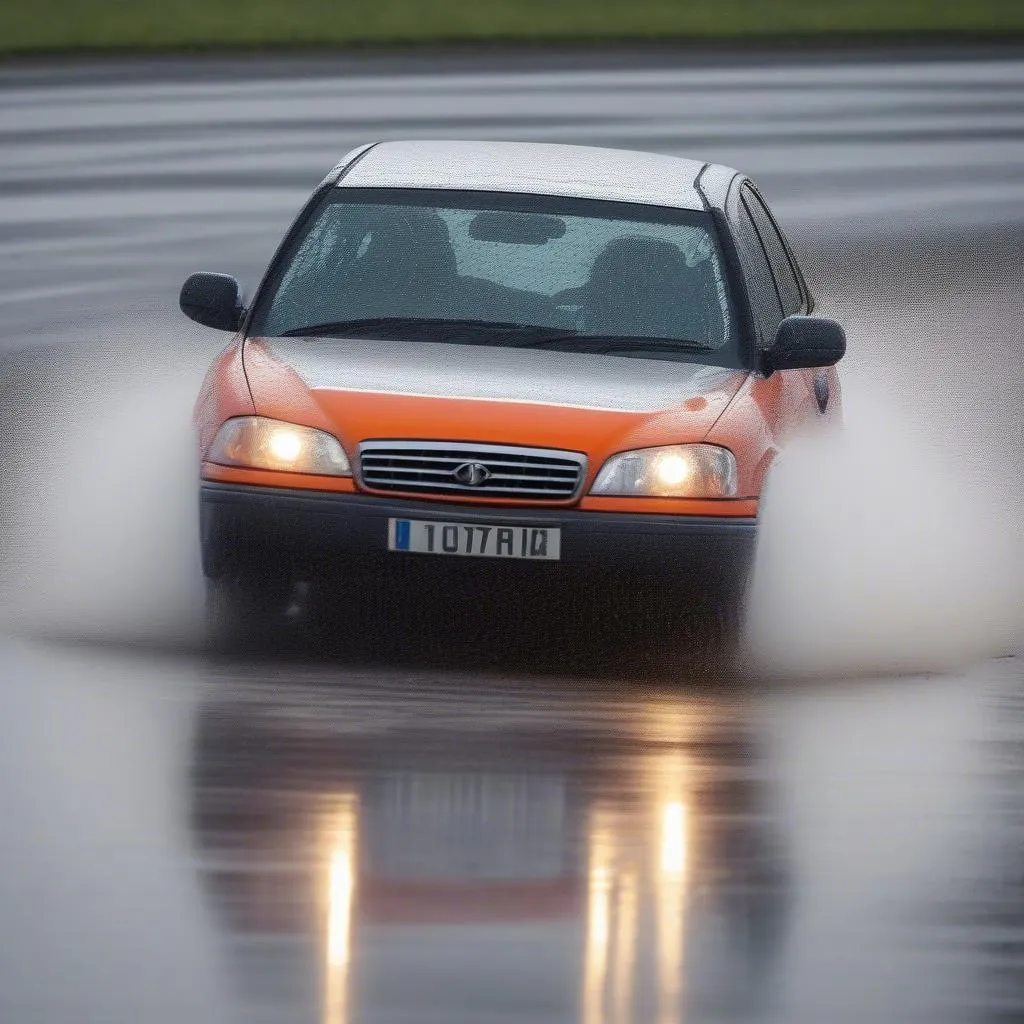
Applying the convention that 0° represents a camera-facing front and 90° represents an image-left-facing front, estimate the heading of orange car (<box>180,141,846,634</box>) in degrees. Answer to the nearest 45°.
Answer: approximately 0°
